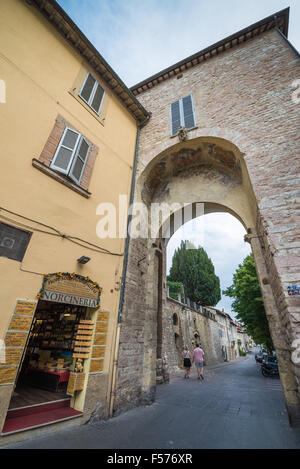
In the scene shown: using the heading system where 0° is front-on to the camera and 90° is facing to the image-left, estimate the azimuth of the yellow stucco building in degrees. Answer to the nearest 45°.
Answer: approximately 315°

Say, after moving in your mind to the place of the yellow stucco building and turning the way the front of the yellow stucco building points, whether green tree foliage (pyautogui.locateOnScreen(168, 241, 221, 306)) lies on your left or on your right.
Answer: on your left

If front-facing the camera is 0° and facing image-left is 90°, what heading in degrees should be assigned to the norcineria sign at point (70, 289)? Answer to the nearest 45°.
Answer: approximately 315°

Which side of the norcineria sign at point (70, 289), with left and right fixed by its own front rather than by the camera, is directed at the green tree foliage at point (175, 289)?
left

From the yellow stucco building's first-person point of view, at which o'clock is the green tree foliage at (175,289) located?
The green tree foliage is roughly at 9 o'clock from the yellow stucco building.

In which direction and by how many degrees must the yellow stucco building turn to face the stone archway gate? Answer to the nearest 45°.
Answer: approximately 45° to its left

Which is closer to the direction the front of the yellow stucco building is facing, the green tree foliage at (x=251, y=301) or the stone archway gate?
the stone archway gate

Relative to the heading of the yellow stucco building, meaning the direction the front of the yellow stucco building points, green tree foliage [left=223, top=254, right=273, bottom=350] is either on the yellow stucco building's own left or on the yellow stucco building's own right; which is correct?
on the yellow stucco building's own left
